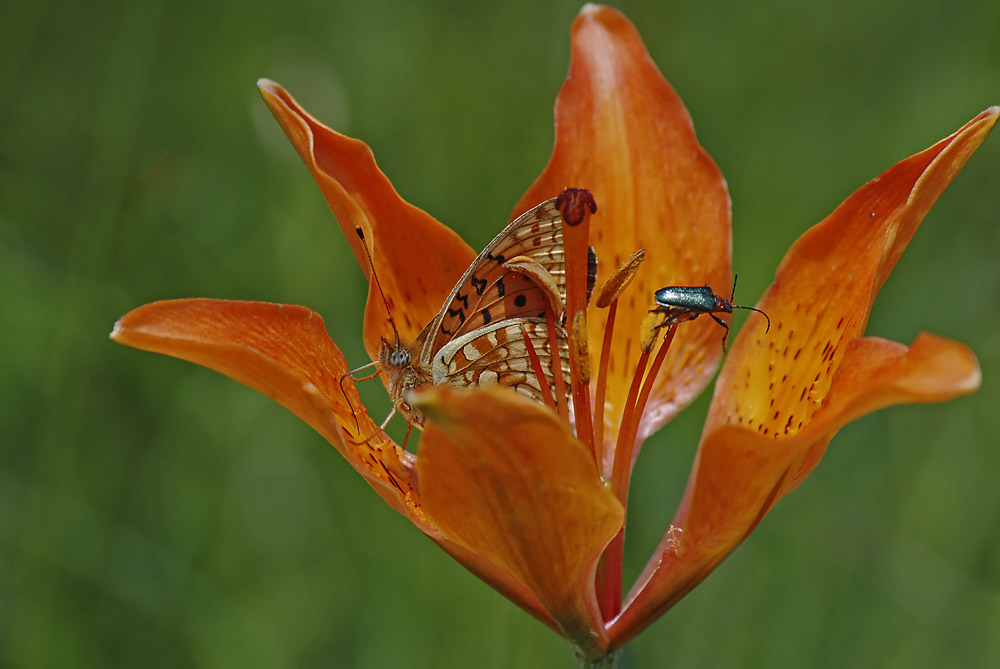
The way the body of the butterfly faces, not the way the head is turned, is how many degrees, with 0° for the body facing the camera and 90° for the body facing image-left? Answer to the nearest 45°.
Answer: approximately 90°
